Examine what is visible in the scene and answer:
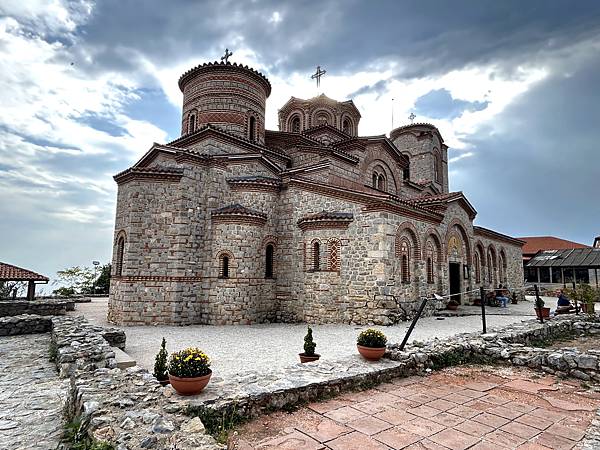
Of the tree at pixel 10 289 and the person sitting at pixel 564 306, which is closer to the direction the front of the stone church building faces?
the person sitting

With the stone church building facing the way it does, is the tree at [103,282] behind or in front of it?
behind

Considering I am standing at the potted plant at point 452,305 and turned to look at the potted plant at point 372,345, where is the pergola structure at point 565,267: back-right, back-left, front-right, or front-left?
back-left

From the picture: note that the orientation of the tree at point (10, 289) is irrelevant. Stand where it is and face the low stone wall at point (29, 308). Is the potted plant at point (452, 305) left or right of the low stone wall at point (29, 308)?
left

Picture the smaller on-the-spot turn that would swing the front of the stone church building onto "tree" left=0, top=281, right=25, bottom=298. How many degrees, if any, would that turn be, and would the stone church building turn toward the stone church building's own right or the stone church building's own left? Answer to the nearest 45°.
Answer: approximately 180°

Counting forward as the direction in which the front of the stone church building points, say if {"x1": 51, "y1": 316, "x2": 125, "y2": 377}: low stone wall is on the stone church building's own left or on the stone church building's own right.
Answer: on the stone church building's own right

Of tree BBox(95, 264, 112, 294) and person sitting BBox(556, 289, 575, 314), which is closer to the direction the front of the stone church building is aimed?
the person sitting

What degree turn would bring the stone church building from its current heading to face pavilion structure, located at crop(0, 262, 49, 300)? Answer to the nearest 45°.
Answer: approximately 135° to its right

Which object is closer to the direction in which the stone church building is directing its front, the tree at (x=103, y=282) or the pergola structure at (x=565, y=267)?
the pergola structure

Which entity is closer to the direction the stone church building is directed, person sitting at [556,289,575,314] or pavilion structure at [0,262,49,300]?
the person sitting
